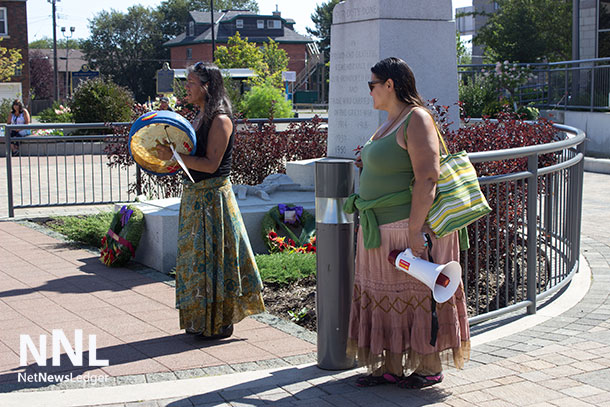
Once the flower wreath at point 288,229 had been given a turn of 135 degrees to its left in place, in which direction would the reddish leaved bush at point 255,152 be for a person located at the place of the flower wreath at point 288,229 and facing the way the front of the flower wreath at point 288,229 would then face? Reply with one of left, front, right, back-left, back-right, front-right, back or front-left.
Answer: front-left

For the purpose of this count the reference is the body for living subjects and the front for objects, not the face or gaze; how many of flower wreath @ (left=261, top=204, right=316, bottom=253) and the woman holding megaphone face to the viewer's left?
1

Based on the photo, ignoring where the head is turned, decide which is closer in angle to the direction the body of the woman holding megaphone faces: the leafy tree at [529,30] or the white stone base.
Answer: the white stone base

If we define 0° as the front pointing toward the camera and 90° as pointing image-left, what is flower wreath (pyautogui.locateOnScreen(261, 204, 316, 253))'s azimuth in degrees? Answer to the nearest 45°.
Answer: approximately 0°

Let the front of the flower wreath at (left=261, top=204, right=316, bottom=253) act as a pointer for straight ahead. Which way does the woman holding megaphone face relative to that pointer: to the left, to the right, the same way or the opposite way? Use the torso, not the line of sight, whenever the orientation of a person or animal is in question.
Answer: to the right

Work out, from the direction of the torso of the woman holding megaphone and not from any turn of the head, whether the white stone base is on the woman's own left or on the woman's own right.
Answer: on the woman's own right

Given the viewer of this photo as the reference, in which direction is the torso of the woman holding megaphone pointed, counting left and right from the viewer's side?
facing to the left of the viewer

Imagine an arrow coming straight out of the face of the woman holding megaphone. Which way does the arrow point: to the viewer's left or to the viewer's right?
to the viewer's left

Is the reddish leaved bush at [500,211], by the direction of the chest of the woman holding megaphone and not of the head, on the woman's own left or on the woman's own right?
on the woman's own right

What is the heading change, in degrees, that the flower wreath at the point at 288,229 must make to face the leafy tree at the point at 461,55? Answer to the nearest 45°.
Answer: approximately 180°

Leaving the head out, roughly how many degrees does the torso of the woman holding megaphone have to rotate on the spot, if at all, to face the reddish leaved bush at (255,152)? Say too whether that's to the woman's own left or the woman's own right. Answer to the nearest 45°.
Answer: approximately 90° to the woman's own right
